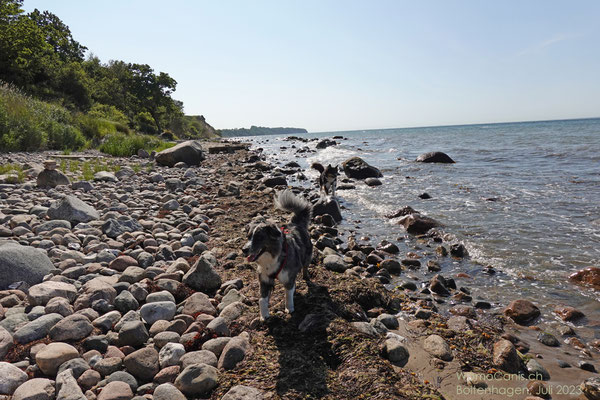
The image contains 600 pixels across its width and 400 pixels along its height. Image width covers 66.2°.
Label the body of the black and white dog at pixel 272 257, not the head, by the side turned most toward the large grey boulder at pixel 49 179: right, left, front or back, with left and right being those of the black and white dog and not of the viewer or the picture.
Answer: right

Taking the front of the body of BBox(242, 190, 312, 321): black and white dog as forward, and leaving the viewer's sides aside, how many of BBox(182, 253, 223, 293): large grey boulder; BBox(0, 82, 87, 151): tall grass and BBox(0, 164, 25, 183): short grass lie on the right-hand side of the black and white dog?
3

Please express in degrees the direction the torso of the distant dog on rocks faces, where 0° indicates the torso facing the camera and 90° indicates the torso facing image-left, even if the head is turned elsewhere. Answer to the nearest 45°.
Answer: approximately 315°

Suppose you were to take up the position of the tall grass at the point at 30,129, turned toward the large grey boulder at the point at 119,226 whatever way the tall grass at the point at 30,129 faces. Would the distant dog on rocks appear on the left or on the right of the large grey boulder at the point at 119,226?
left

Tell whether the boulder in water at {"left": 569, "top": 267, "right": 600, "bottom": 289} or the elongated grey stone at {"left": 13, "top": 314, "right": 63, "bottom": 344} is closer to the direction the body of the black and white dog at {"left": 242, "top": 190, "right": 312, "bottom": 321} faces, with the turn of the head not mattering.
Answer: the elongated grey stone

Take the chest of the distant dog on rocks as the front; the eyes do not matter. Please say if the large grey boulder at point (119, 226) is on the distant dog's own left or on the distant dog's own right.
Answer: on the distant dog's own right

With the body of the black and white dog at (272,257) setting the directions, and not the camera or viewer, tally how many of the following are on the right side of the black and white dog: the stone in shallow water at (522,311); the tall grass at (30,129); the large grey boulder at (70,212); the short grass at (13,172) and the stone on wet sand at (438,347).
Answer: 3

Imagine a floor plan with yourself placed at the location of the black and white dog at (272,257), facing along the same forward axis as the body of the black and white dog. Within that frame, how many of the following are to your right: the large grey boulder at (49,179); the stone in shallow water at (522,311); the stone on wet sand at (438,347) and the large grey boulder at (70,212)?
2

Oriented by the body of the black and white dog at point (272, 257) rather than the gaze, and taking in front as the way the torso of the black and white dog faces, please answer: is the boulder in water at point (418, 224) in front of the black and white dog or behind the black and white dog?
behind

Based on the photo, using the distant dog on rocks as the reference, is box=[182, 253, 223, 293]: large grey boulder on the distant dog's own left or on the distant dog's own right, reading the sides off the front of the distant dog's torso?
on the distant dog's own right

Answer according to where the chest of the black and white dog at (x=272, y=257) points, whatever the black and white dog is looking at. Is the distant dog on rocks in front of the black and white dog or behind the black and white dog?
behind

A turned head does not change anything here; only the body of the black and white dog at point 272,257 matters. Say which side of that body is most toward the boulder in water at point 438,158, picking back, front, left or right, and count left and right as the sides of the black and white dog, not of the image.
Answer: back

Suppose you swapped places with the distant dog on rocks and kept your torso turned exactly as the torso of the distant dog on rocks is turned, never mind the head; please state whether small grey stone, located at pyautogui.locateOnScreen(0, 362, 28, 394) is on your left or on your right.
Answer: on your right

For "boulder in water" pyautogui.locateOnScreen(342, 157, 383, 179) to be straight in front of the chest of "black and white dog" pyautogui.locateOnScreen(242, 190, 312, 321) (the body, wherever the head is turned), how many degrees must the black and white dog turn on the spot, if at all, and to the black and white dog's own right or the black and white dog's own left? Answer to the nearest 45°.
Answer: approximately 135° to the black and white dog's own right
